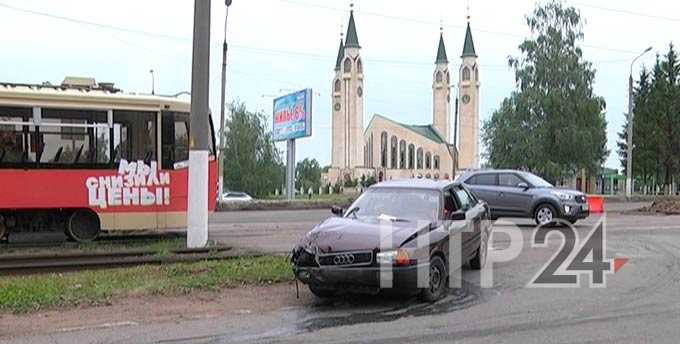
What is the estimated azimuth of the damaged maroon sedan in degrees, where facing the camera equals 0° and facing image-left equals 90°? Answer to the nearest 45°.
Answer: approximately 45°

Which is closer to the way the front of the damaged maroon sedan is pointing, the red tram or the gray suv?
the red tram

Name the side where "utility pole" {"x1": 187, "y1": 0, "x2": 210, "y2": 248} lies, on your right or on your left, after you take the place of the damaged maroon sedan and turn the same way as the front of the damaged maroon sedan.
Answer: on your right

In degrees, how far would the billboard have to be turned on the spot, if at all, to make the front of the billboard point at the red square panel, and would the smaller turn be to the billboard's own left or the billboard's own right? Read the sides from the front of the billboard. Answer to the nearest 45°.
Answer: approximately 90° to the billboard's own left

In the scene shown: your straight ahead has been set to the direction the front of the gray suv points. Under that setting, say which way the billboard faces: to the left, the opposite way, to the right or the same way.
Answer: to the right

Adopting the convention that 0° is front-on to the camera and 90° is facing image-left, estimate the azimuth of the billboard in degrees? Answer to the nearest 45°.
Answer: approximately 45°

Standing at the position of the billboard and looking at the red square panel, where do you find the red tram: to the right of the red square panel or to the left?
right
